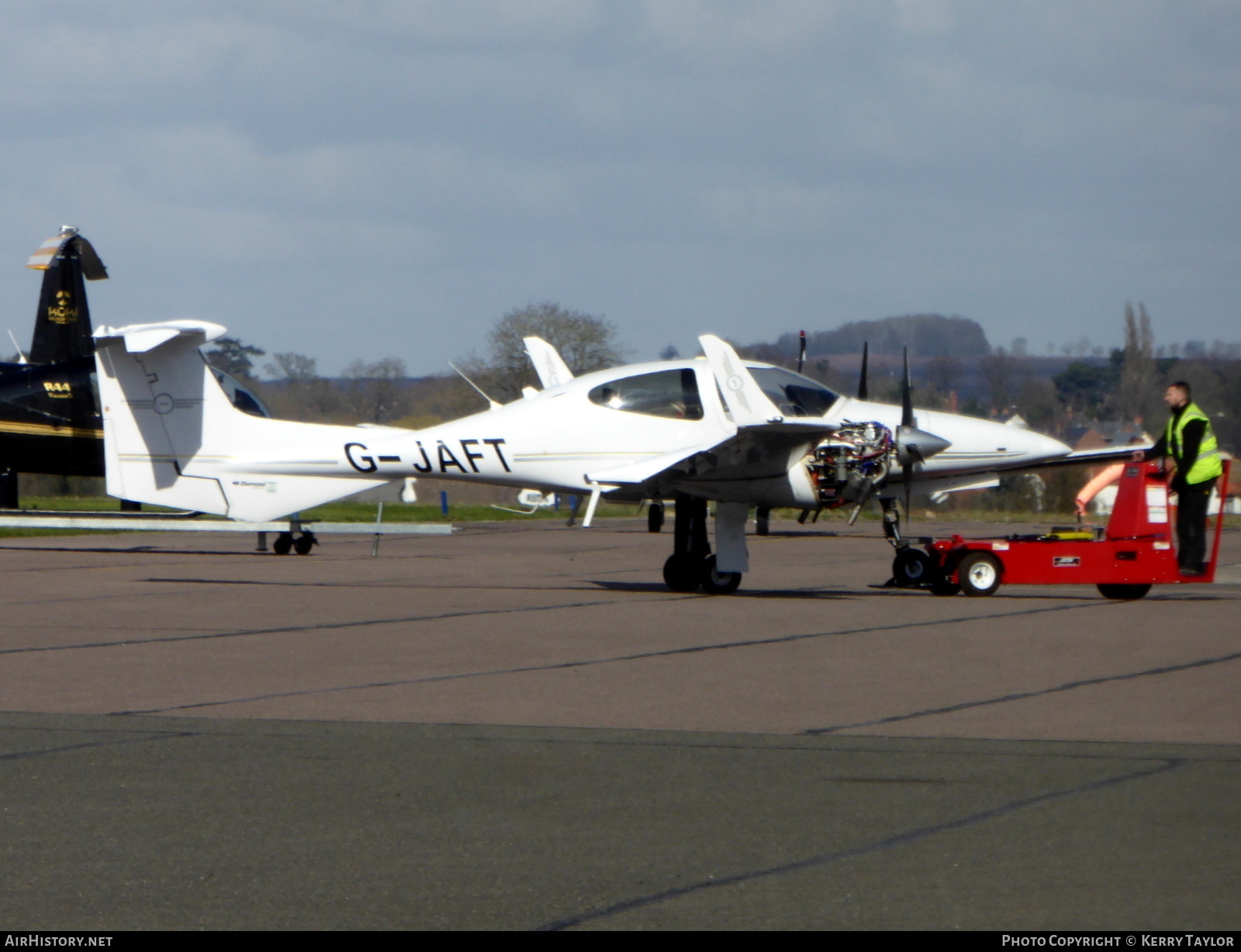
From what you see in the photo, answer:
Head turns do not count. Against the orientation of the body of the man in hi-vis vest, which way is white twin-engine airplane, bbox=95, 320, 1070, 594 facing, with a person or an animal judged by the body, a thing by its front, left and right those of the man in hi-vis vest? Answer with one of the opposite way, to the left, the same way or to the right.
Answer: the opposite way

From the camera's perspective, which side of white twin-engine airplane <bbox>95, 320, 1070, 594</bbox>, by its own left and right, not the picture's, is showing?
right

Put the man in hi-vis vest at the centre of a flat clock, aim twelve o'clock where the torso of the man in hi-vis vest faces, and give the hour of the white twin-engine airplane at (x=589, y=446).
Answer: The white twin-engine airplane is roughly at 12 o'clock from the man in hi-vis vest.

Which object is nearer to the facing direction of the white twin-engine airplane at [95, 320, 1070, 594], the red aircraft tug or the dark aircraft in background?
the red aircraft tug

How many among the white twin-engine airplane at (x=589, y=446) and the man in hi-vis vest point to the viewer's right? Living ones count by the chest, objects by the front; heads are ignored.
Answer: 1

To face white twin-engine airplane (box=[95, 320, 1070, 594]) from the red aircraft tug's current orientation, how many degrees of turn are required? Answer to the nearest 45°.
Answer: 0° — it already faces it

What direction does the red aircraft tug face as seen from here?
to the viewer's left

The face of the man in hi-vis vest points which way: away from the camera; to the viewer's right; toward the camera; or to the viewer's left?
to the viewer's left

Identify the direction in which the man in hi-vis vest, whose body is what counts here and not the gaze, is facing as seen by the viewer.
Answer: to the viewer's left

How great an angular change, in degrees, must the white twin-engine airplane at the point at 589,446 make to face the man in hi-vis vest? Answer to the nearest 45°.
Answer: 0° — it already faces them

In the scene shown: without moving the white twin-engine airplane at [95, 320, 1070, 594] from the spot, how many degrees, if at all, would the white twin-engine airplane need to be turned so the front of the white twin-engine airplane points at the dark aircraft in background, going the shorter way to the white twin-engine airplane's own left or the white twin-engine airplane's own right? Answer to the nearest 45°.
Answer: approximately 135° to the white twin-engine airplane's own left
